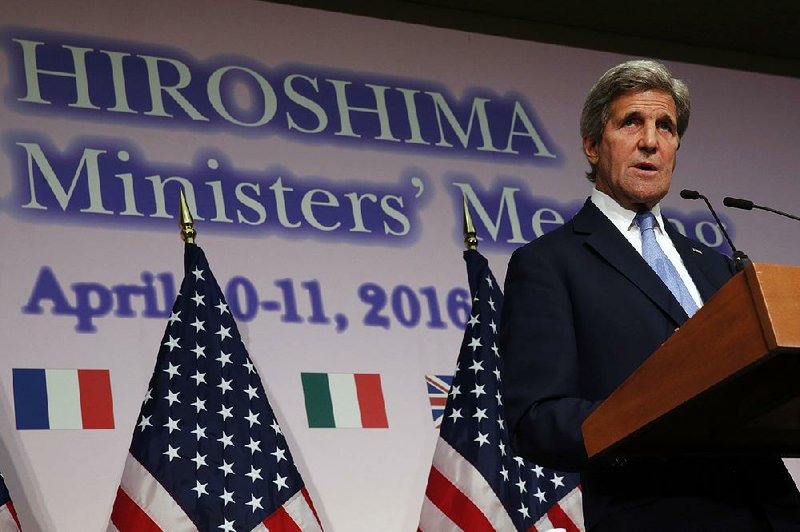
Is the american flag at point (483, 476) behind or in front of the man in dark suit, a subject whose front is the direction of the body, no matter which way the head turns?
behind
